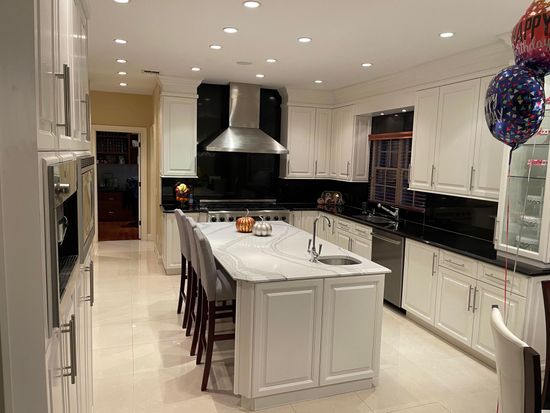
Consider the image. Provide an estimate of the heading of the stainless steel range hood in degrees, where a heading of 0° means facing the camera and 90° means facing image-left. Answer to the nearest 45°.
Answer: approximately 0°

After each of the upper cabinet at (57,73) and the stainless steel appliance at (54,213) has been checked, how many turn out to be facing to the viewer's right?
2

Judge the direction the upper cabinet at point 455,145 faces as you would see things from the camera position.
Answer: facing the viewer and to the left of the viewer

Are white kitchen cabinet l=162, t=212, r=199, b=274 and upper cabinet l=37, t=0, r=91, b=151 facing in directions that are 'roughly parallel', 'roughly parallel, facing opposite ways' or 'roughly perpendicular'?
roughly perpendicular

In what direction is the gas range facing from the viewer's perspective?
toward the camera

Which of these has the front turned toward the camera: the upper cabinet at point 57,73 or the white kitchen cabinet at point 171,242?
the white kitchen cabinet

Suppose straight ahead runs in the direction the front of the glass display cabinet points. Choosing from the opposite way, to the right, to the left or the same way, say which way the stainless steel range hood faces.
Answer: to the left

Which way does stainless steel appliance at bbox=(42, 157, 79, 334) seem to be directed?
to the viewer's right

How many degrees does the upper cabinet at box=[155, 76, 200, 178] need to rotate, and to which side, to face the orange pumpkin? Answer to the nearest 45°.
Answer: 0° — it already faces it

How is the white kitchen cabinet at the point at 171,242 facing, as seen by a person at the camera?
facing the viewer

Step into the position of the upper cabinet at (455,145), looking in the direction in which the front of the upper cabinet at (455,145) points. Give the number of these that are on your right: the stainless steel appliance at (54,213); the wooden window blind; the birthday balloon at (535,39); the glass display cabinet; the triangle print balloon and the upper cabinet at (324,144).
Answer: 2

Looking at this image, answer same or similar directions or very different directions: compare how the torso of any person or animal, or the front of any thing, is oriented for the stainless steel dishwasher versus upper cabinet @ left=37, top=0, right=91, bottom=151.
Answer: very different directions

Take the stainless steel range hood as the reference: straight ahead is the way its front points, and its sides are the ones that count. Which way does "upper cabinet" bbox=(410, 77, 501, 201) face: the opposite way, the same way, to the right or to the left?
to the right

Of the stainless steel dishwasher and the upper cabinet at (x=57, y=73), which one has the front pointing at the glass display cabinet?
the upper cabinet

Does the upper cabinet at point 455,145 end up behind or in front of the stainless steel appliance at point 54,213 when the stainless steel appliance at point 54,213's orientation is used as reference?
in front

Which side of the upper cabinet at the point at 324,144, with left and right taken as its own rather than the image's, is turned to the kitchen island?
front

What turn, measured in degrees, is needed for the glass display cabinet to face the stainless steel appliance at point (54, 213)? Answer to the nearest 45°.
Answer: approximately 45° to its left

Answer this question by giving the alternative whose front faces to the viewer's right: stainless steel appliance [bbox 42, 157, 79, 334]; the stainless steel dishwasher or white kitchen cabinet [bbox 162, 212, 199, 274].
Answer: the stainless steel appliance

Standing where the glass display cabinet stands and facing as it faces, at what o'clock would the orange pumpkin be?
The orange pumpkin is roughly at 1 o'clock from the glass display cabinet.

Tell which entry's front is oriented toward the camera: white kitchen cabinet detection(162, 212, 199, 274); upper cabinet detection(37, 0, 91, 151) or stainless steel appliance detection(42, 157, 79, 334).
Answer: the white kitchen cabinet

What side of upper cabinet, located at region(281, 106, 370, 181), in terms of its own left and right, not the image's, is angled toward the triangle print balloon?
front
